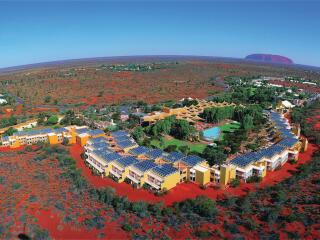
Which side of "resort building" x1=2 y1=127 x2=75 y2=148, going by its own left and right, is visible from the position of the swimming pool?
left

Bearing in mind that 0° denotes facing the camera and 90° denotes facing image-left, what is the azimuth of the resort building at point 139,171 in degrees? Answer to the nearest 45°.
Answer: approximately 45°

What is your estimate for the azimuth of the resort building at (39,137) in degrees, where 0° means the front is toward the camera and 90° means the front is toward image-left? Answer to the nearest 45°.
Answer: approximately 0°

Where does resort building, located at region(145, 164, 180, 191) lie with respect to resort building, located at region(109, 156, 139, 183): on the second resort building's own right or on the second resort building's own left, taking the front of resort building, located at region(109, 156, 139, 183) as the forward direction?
on the second resort building's own left

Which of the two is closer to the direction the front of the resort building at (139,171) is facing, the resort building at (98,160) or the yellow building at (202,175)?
the resort building

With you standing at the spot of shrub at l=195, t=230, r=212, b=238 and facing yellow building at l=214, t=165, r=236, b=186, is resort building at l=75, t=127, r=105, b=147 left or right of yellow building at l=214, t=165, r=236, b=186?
left

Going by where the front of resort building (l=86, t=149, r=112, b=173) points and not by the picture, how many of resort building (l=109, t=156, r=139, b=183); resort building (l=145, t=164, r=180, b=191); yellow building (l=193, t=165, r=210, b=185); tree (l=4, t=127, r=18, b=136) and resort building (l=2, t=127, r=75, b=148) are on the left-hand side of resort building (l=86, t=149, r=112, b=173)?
3

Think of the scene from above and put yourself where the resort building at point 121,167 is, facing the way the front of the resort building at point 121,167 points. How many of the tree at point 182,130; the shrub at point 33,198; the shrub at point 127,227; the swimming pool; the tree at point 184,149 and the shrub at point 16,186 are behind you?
3

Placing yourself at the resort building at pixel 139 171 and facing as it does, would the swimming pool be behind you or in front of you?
behind

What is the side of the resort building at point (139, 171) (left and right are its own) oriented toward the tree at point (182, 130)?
back

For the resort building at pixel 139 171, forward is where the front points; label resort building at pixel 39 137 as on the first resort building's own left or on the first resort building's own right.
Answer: on the first resort building's own right

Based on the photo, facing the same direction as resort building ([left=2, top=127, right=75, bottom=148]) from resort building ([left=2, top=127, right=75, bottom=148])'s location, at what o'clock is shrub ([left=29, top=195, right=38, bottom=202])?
The shrub is roughly at 12 o'clock from the resort building.

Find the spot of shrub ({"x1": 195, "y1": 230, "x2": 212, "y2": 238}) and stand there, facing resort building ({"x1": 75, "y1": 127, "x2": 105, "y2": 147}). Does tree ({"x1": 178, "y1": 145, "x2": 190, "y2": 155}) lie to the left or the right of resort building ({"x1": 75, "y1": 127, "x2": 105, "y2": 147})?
right
